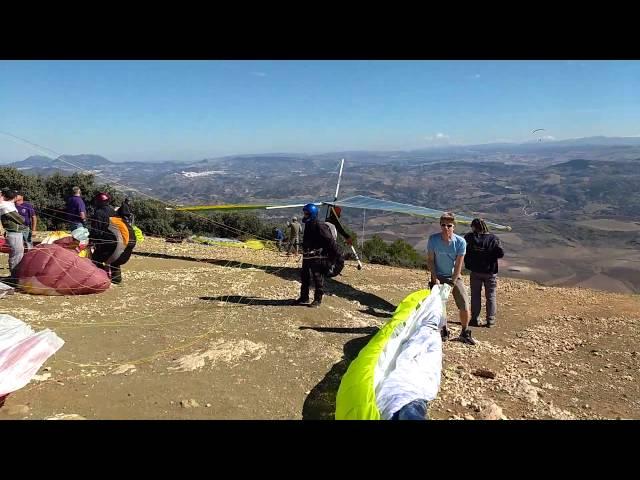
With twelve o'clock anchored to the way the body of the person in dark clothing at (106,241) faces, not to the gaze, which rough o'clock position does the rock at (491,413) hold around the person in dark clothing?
The rock is roughly at 8 o'clock from the person in dark clothing.

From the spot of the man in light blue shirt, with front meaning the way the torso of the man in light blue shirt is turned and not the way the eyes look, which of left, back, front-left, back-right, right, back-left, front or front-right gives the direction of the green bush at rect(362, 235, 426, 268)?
back

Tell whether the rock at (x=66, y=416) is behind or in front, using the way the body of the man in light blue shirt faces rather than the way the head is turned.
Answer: in front

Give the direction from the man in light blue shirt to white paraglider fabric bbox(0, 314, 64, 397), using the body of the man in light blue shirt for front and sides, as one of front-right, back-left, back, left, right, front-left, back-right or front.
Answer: front-right

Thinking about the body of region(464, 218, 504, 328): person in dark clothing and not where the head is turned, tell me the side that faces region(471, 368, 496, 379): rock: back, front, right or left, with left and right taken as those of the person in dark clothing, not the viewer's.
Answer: back

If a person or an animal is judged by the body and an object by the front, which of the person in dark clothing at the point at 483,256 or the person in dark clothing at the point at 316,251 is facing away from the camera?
the person in dark clothing at the point at 483,256

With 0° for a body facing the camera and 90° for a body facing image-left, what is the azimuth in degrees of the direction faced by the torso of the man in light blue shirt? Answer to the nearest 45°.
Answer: approximately 0°

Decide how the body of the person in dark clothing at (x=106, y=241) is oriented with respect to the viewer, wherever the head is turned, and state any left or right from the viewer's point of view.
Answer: facing to the left of the viewer
